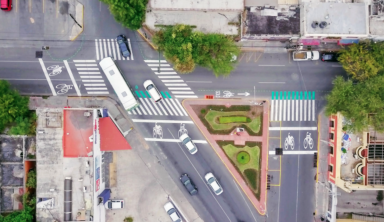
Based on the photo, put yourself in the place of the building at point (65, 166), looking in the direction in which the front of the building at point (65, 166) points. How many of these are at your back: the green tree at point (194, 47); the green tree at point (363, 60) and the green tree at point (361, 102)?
0

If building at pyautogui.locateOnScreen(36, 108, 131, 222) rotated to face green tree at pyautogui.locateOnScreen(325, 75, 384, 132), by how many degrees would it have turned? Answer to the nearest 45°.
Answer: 0° — it already faces it

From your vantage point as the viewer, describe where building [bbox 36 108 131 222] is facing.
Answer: facing to the right of the viewer

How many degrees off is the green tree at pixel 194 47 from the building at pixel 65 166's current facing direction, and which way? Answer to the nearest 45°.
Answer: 0° — it already faces it

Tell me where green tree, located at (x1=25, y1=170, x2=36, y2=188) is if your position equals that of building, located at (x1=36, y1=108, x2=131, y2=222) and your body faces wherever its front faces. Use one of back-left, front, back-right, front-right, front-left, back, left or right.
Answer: back-left

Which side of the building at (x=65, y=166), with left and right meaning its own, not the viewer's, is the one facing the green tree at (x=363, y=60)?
front
